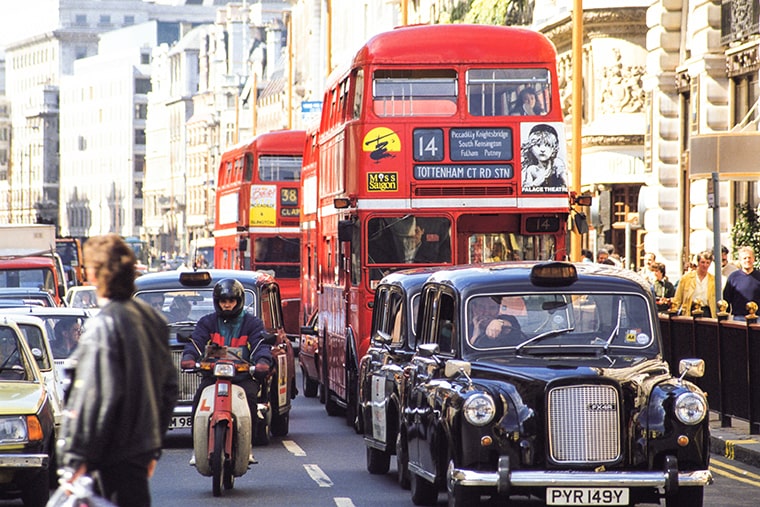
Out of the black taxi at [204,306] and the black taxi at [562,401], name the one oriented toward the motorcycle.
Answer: the black taxi at [204,306]

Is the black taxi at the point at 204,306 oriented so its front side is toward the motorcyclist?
yes

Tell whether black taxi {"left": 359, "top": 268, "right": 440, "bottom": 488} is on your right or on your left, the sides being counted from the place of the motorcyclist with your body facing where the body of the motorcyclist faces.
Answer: on your left

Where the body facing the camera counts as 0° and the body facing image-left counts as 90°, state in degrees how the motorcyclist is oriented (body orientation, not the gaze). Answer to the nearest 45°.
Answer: approximately 0°

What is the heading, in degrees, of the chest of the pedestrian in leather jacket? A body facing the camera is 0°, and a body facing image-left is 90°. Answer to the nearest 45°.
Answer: approximately 135°

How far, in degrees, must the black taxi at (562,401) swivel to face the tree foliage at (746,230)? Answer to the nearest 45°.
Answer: approximately 180°

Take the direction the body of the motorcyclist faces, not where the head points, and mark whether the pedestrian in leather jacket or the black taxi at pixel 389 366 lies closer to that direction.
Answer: the pedestrian in leather jacket

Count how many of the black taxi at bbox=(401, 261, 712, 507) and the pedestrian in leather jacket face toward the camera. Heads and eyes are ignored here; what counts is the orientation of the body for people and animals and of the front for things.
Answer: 1

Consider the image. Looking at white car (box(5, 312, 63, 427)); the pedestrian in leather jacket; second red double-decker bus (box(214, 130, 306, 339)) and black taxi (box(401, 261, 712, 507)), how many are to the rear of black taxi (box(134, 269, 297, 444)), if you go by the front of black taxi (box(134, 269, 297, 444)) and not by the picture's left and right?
1
